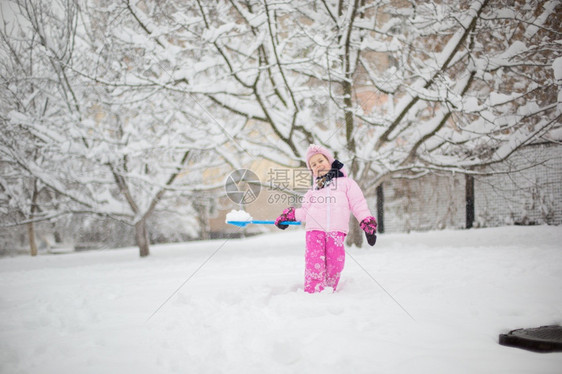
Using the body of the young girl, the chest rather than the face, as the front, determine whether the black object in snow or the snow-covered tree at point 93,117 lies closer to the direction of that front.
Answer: the black object in snow

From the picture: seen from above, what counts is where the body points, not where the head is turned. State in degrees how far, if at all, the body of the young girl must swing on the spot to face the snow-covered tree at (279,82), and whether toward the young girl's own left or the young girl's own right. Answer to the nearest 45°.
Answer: approximately 180°

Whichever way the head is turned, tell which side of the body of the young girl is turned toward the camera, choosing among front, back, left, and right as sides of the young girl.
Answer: front

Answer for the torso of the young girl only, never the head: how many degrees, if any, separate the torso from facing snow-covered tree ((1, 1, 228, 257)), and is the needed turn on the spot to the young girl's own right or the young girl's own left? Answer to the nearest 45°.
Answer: approximately 135° to the young girl's own right

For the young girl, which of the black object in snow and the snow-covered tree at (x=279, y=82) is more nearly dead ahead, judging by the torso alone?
the black object in snow

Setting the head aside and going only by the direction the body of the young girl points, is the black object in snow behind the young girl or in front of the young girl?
in front
